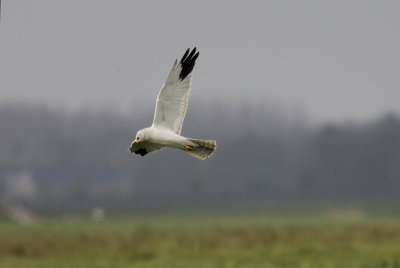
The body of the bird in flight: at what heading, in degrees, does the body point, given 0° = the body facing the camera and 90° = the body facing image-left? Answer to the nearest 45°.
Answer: approximately 90°
